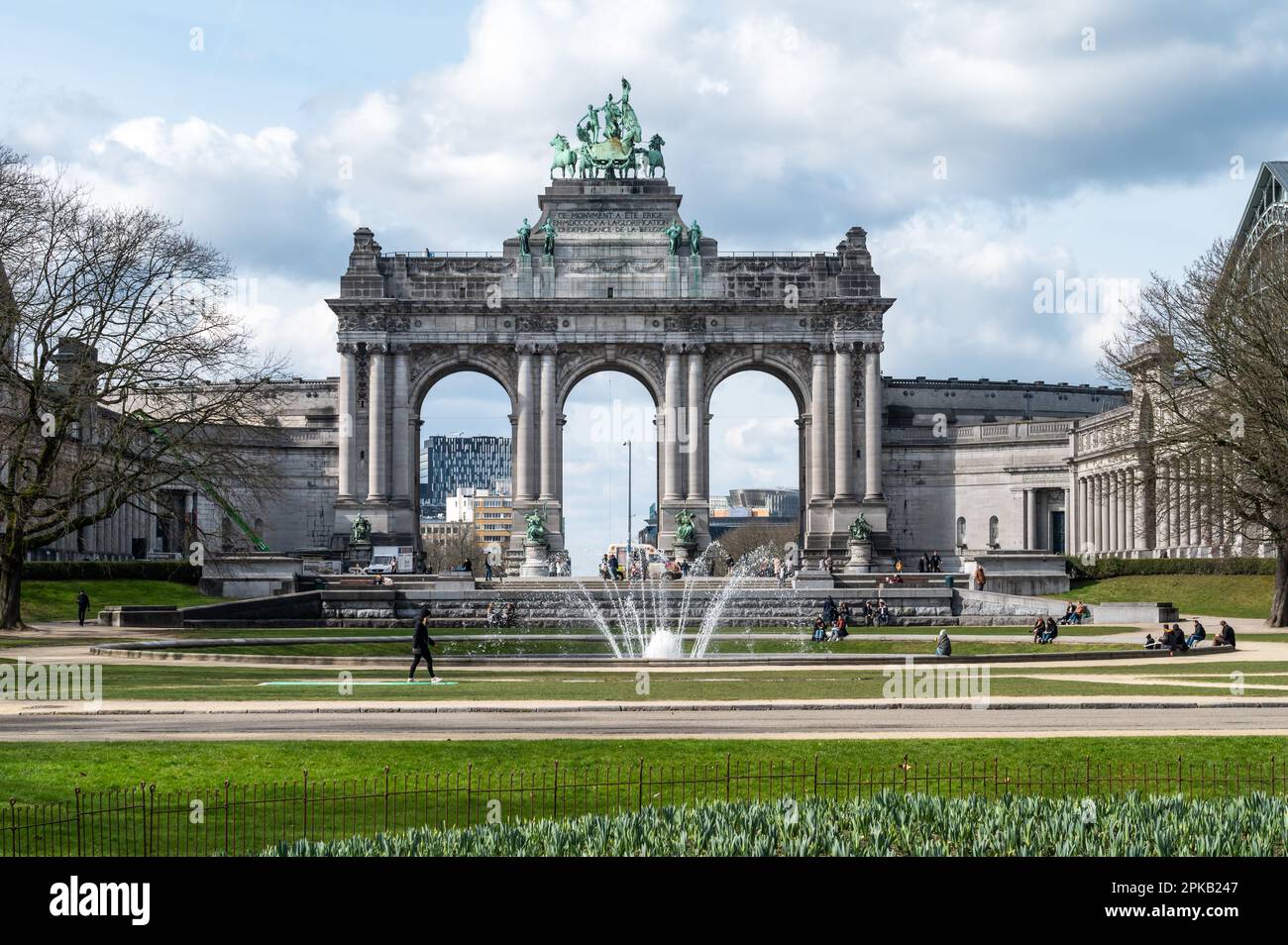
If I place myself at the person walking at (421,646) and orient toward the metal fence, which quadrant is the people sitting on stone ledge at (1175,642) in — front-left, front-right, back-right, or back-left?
back-left

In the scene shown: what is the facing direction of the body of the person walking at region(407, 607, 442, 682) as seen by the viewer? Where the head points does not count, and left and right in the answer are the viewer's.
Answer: facing to the right of the viewer

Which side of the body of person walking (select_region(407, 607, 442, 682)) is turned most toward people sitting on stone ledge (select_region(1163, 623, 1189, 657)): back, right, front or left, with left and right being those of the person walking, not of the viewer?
front

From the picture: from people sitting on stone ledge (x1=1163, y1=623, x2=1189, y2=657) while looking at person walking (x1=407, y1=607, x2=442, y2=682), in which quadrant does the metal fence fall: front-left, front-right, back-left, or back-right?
front-left

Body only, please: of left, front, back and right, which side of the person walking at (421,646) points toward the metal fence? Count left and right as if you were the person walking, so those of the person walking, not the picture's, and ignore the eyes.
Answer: right

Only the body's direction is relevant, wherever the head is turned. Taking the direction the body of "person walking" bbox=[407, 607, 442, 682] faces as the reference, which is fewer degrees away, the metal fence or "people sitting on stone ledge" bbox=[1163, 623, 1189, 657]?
the people sitting on stone ledge
